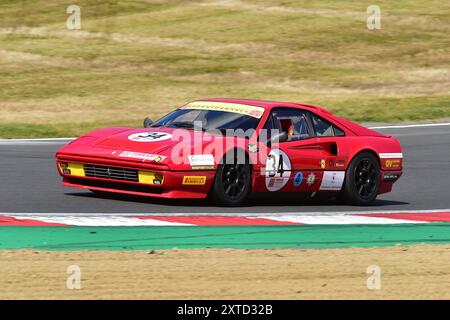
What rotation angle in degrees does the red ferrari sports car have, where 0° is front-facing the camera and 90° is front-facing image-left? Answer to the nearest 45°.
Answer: approximately 45°
